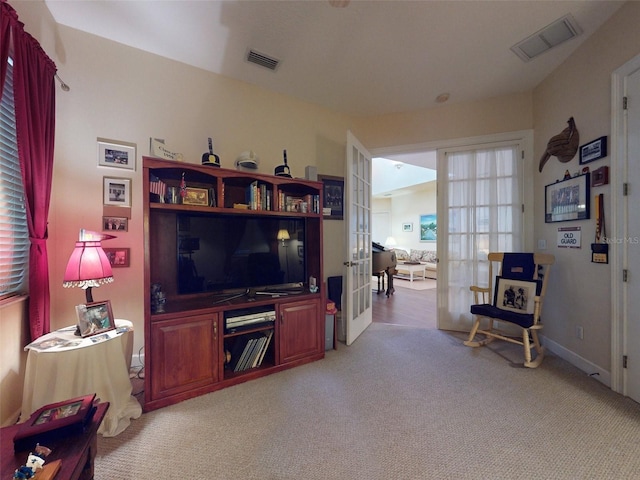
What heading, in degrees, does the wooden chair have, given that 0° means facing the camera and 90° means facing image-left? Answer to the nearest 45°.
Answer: approximately 45°

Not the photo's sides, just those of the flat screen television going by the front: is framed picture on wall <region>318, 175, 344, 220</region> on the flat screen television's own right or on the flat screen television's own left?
on the flat screen television's own left

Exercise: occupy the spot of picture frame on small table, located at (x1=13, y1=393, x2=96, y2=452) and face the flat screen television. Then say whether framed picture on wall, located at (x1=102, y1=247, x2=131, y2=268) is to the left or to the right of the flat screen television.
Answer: left

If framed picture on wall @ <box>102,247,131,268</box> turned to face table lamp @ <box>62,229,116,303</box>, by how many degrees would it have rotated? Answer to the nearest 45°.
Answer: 0° — it already faces it

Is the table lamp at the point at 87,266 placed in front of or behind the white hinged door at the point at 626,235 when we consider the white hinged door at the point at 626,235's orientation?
in front

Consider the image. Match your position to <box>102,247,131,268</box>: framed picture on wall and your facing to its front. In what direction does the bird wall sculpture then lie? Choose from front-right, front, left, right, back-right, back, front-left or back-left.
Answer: front-left

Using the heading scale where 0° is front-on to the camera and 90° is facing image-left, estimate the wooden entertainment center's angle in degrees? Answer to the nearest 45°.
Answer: approximately 315°
